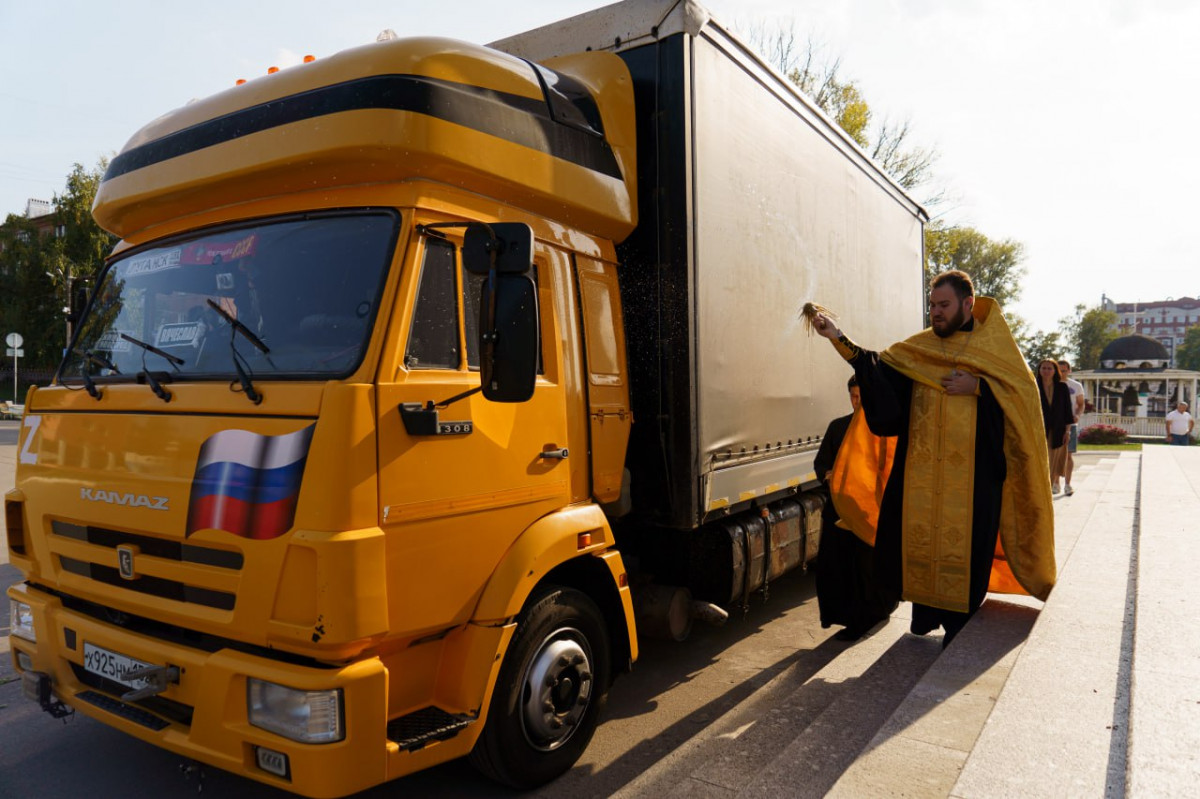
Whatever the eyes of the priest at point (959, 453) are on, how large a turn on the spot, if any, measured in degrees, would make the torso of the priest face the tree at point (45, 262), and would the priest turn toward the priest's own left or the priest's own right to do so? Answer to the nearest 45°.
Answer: approximately 90° to the priest's own right

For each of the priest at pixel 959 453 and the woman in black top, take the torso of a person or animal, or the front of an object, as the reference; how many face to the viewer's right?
0

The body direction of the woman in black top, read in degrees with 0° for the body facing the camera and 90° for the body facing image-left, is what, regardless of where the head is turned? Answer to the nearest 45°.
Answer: approximately 45°

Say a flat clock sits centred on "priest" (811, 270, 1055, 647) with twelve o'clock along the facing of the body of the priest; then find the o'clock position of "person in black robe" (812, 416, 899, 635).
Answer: The person in black robe is roughly at 3 o'clock from the priest.

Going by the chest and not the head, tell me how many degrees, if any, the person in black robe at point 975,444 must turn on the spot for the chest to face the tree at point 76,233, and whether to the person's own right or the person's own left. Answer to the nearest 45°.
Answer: approximately 90° to the person's own right

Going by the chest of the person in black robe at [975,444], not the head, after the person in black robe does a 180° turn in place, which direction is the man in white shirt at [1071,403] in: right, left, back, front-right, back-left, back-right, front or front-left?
front-left

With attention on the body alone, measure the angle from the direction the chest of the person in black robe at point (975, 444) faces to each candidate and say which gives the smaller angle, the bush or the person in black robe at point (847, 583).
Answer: the person in black robe

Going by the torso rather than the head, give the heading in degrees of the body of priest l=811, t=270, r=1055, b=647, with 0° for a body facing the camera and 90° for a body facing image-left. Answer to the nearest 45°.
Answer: approximately 45°

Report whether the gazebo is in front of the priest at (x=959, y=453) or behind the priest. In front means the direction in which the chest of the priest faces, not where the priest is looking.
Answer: behind

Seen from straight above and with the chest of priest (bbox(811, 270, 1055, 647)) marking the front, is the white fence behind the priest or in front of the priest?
behind
